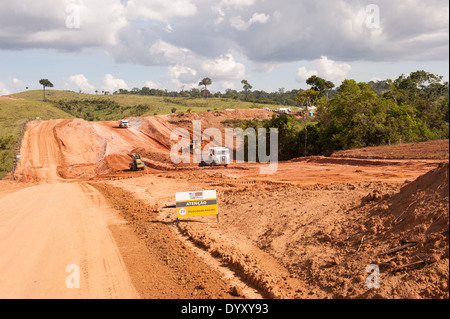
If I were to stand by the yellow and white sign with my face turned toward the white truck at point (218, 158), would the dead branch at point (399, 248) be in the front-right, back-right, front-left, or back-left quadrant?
back-right

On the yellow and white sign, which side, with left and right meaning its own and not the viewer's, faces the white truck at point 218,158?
back

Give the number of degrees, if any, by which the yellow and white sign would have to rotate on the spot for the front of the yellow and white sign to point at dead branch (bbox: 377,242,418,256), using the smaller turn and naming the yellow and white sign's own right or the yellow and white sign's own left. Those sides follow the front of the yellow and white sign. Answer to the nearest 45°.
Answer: approximately 45° to the yellow and white sign's own left

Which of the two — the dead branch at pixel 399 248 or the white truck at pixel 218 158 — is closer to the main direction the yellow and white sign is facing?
the dead branch

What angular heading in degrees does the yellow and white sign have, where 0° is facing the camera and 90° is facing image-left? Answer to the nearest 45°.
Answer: approximately 0°
